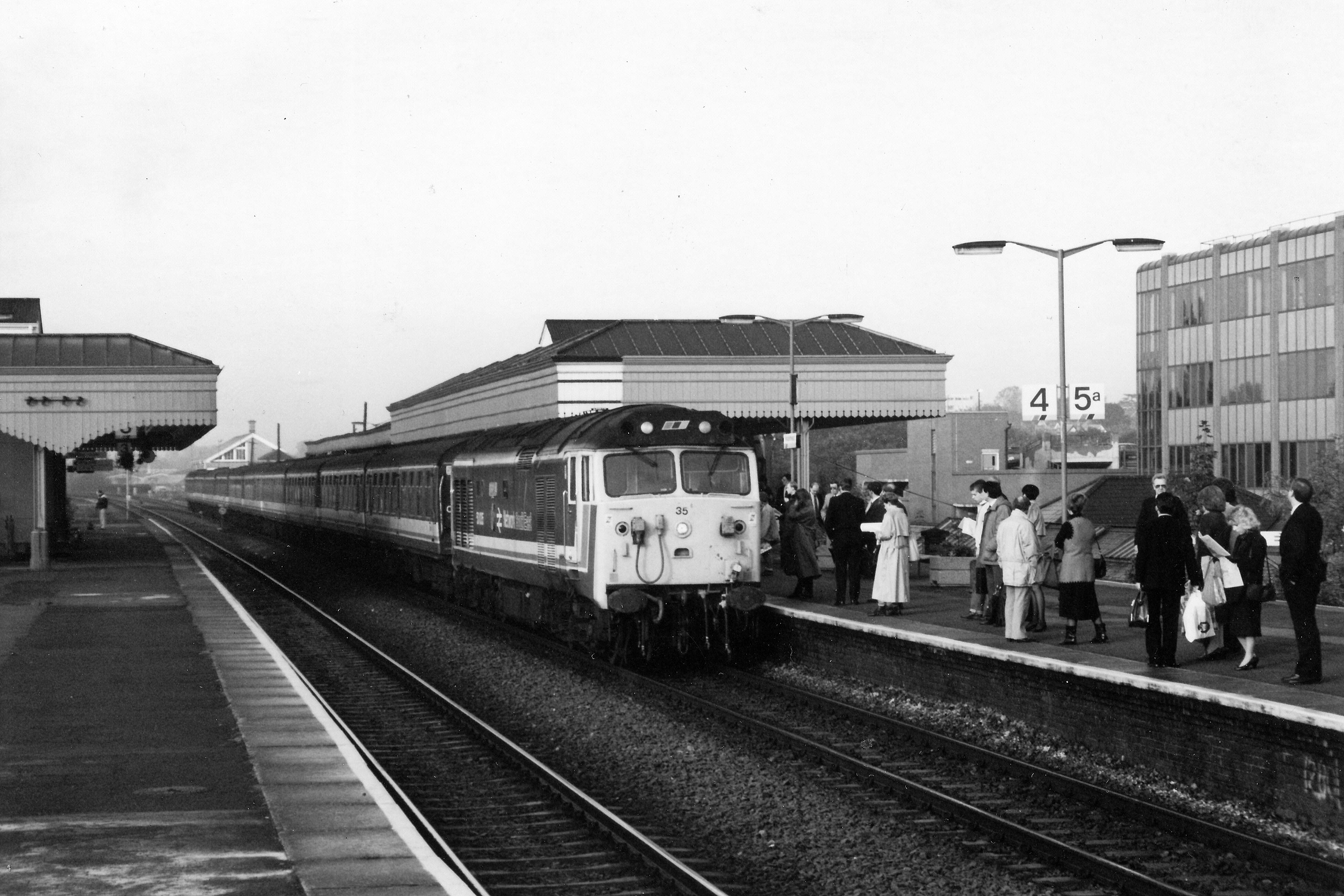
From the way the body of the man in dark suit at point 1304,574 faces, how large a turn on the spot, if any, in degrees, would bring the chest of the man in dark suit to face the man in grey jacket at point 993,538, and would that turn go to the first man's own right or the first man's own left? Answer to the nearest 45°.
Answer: approximately 45° to the first man's own right

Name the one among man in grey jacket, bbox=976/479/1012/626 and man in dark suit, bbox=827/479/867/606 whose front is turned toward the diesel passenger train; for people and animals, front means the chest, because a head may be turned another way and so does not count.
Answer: the man in grey jacket

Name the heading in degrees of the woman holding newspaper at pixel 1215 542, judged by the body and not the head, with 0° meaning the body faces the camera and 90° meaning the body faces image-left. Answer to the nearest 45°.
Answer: approximately 90°

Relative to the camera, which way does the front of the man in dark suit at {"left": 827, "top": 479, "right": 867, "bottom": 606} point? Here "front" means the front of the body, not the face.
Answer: away from the camera

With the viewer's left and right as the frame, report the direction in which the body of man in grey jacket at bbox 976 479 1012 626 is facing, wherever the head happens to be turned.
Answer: facing to the left of the viewer

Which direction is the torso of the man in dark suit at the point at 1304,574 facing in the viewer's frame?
to the viewer's left
